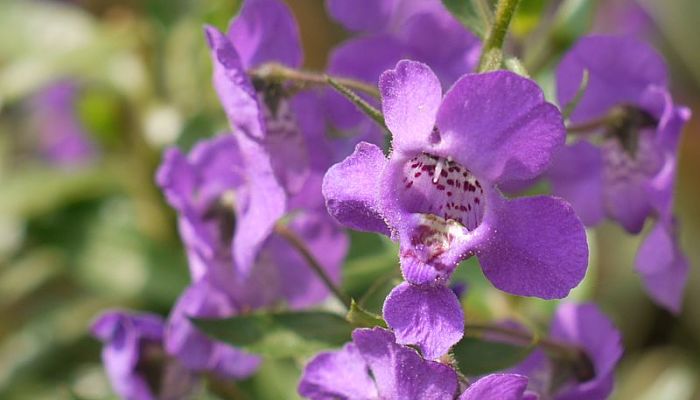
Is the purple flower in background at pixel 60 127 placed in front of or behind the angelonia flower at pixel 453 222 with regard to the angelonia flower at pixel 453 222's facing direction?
behind

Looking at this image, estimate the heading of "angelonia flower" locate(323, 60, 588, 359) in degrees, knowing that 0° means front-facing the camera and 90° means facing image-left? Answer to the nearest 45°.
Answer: approximately 0°
